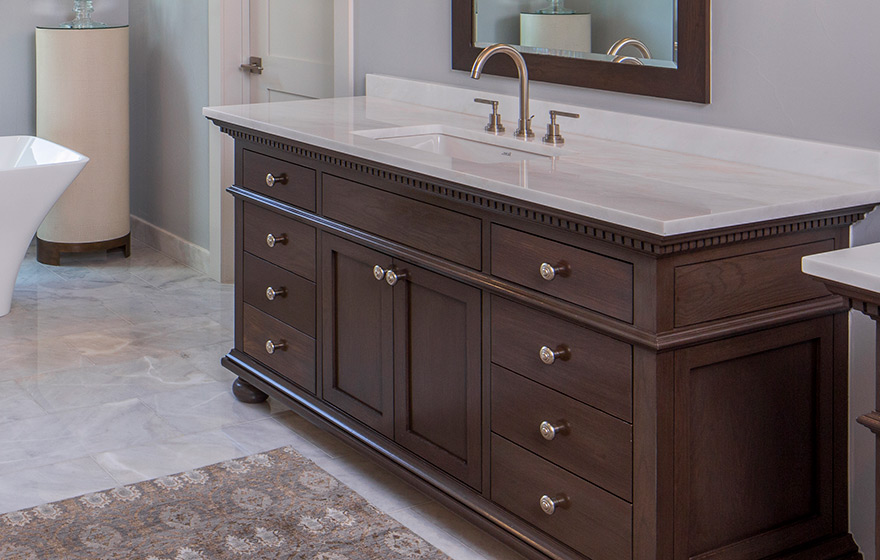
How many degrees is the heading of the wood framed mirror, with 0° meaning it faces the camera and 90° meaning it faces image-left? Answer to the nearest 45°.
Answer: approximately 45°

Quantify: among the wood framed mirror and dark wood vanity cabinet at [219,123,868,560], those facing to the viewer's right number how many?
0

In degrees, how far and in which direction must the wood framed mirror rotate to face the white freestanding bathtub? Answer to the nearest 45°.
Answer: approximately 90° to its right

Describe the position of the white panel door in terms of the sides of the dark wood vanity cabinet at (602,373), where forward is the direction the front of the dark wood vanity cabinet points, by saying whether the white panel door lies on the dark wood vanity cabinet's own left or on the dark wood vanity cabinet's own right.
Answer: on the dark wood vanity cabinet's own right
